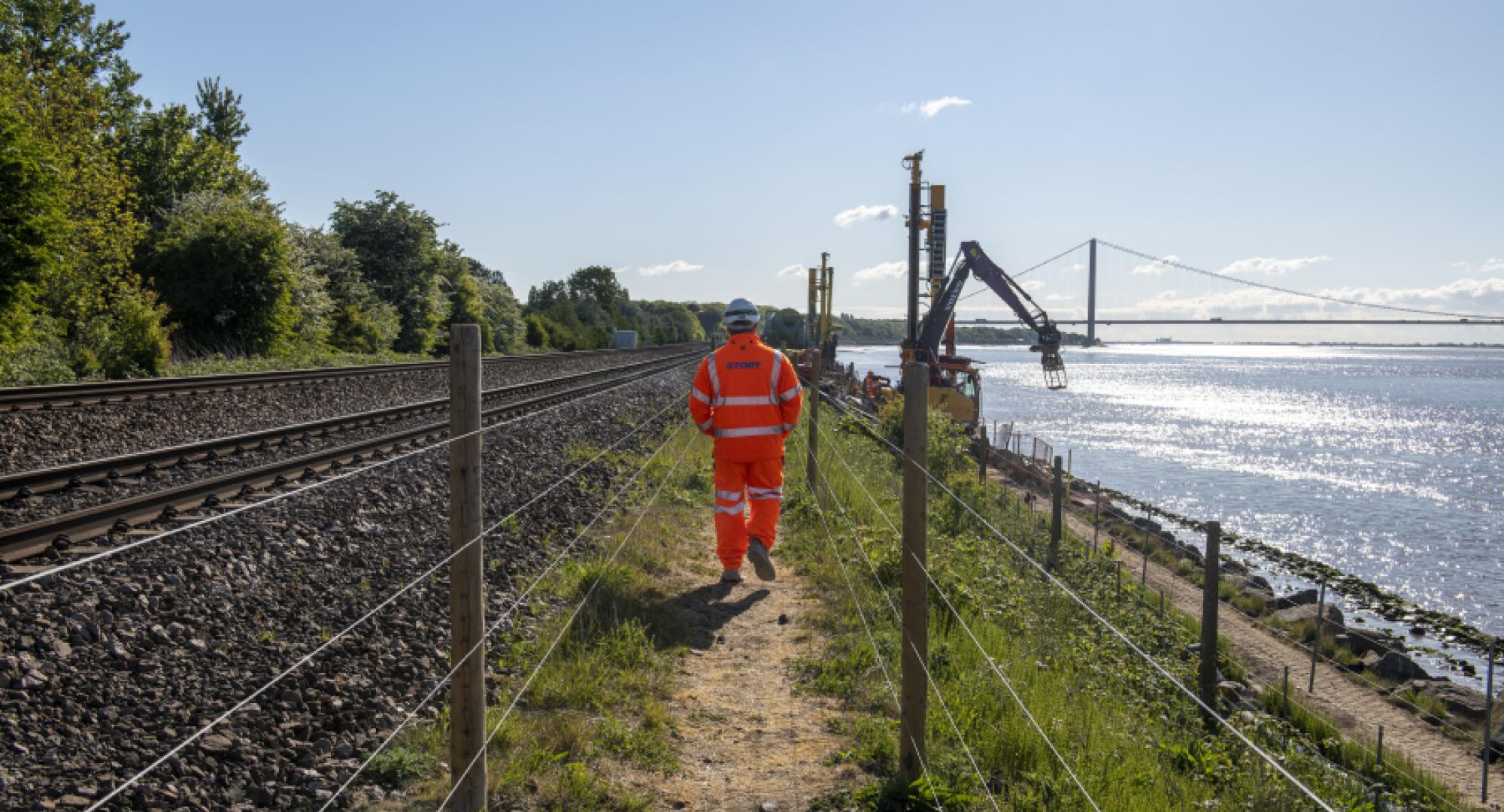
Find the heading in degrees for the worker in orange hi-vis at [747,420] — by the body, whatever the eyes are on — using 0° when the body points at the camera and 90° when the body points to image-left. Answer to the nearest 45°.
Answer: approximately 180°

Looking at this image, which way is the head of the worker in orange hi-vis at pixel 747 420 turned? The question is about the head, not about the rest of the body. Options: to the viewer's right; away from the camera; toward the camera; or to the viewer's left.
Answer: away from the camera

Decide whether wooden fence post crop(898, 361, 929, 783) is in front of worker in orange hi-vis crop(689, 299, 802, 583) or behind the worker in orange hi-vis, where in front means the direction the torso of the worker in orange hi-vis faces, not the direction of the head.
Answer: behind

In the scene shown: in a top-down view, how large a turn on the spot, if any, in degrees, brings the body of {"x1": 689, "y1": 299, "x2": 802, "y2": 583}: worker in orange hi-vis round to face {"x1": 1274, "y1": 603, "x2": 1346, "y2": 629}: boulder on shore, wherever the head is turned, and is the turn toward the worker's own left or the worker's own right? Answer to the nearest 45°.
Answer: approximately 45° to the worker's own right

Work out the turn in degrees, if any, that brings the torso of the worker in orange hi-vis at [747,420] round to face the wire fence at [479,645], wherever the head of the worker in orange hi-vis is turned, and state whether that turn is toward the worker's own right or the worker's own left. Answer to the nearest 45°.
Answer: approximately 135° to the worker's own left

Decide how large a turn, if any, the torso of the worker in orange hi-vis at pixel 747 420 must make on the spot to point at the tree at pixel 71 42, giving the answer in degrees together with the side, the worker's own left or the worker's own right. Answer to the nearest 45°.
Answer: approximately 45° to the worker's own left

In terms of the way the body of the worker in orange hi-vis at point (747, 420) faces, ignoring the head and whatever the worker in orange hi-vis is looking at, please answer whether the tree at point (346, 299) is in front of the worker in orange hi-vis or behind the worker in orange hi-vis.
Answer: in front

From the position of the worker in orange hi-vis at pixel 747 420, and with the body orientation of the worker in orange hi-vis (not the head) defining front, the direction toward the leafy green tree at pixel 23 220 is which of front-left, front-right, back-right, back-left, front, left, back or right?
front-left

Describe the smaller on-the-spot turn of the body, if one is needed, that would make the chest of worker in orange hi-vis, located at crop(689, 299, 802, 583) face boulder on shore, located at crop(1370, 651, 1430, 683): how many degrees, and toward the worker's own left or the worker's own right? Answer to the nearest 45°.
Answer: approximately 45° to the worker's own right

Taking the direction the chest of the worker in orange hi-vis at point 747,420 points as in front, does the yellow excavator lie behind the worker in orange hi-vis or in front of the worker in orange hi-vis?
in front

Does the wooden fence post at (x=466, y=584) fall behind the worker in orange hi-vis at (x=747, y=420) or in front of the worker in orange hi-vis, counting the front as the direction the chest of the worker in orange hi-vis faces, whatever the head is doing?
behind

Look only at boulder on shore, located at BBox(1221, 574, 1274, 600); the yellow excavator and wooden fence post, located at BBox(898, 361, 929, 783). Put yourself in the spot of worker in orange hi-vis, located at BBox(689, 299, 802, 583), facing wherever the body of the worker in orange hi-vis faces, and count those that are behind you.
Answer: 1

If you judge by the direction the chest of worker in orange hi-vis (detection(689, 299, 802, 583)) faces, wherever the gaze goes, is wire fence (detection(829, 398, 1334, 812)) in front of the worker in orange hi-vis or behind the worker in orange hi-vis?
behind

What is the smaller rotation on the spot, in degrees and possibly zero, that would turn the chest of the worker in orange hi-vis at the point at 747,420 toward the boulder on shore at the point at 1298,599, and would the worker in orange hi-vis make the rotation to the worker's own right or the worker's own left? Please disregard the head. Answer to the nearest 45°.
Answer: approximately 45° to the worker's own right

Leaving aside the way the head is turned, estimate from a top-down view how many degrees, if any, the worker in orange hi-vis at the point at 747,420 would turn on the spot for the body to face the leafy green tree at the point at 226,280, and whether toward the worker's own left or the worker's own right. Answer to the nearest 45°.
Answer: approximately 45° to the worker's own left
